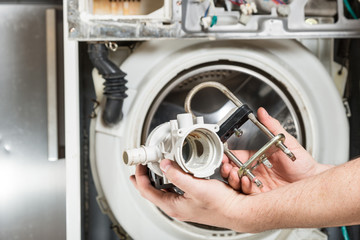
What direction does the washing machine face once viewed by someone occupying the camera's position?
facing the viewer
